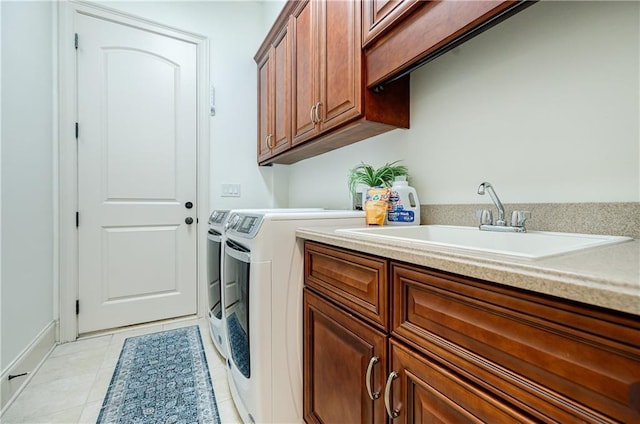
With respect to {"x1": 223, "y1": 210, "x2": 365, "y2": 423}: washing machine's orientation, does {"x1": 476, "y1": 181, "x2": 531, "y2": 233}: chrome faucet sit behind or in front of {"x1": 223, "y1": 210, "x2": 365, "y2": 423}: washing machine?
behind

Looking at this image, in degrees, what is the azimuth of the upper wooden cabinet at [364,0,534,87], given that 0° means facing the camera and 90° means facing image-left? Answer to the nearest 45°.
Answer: approximately 45°

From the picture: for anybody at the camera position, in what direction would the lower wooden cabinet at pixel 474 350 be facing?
facing the viewer and to the left of the viewer

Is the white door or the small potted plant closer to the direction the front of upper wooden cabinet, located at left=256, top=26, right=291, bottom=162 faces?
the white door

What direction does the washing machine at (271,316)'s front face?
to the viewer's left

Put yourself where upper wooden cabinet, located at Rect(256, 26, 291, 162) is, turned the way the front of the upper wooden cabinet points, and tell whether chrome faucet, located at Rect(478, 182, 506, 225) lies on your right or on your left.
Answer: on your left

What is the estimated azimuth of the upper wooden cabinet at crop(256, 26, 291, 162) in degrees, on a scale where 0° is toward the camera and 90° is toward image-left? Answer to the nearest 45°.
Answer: approximately 90°

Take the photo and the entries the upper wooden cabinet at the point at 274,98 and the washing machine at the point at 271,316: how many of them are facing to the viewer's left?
2
